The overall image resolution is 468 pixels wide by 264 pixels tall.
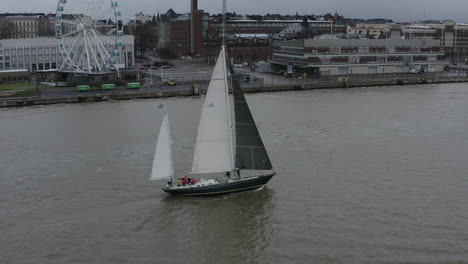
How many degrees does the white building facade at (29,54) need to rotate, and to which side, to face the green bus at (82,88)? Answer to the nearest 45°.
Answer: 0° — it already faces it

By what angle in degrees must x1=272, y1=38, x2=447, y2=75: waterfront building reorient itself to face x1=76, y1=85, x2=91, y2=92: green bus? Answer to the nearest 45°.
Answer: approximately 45° to its right

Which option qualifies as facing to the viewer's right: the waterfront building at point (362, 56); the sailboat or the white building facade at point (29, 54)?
the sailboat

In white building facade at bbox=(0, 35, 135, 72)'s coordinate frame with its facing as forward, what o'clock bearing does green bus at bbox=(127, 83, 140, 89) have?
The green bus is roughly at 11 o'clock from the white building facade.

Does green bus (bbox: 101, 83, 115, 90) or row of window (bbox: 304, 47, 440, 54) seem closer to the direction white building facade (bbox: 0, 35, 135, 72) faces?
the green bus

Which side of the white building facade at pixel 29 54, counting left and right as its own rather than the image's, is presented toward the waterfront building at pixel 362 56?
left

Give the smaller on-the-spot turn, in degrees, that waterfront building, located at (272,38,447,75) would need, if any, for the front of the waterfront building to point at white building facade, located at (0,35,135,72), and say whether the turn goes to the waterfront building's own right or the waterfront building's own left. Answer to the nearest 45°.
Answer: approximately 90° to the waterfront building's own right

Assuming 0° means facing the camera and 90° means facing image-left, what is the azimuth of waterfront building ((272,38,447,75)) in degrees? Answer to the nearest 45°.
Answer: approximately 0°

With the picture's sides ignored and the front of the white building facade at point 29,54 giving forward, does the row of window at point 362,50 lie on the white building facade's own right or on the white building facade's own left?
on the white building facade's own left

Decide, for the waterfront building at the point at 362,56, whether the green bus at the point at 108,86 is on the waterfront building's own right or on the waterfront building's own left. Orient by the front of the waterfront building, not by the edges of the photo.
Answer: on the waterfront building's own right

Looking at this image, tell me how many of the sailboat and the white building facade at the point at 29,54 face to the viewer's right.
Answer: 1

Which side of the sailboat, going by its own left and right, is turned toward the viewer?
right
